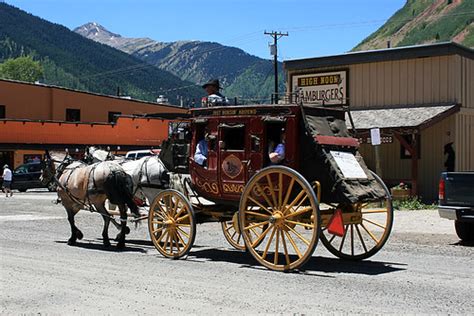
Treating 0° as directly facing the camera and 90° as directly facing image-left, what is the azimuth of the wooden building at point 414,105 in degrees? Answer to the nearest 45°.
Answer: approximately 45°

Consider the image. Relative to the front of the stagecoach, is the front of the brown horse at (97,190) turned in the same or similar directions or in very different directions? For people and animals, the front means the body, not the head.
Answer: same or similar directions

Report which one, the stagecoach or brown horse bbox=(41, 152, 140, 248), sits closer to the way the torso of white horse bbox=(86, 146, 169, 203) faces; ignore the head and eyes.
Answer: the brown horse

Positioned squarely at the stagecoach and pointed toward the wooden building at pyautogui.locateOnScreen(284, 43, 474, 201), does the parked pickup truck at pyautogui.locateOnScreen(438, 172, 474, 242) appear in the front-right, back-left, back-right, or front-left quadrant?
front-right

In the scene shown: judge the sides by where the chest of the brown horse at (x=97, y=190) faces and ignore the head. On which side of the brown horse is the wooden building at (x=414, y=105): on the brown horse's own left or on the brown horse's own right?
on the brown horse's own right

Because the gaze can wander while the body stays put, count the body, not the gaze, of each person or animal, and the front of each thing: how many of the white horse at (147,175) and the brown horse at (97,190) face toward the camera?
0

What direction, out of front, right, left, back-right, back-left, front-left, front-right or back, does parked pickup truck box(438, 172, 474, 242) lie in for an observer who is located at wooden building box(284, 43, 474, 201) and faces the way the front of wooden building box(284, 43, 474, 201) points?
front-left

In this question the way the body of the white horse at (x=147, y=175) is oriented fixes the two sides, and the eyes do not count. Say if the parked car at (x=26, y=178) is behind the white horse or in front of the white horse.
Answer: in front

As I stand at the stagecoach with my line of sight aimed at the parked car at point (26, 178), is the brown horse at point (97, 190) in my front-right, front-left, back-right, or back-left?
front-left

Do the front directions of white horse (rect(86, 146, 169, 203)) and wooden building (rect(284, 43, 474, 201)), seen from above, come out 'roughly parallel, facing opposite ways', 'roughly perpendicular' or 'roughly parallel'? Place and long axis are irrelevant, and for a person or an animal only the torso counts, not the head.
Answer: roughly perpendicular

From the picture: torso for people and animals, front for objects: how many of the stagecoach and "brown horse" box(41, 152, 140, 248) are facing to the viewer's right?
0

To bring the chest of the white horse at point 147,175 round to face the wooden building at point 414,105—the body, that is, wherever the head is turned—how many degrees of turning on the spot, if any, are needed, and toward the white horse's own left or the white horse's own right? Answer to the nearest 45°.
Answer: approximately 90° to the white horse's own right

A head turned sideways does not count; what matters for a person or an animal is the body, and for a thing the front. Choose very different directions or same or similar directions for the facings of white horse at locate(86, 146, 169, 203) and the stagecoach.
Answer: same or similar directions

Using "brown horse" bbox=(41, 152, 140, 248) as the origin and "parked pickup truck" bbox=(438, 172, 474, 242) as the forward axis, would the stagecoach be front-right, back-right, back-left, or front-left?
front-right

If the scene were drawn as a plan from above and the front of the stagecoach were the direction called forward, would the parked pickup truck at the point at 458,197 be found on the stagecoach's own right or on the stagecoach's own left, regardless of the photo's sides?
on the stagecoach's own right

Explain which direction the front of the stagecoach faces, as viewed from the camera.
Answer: facing away from the viewer and to the left of the viewer

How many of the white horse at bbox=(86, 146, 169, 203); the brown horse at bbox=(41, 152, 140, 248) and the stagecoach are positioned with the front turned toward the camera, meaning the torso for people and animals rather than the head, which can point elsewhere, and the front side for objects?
0
